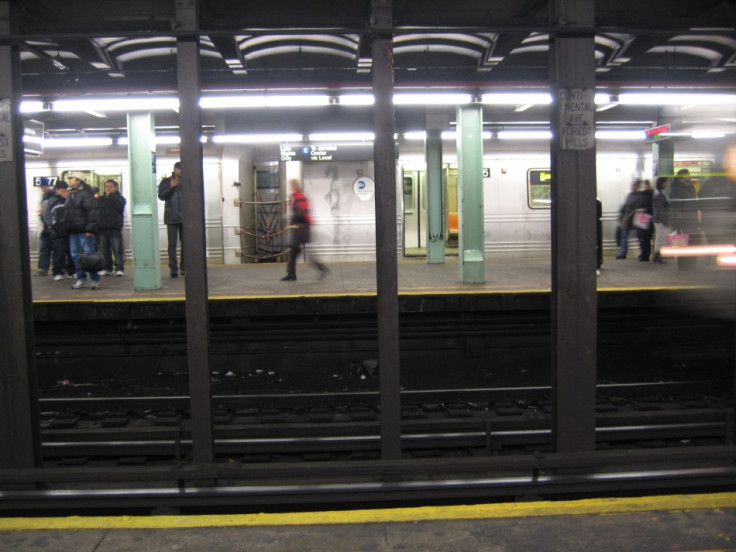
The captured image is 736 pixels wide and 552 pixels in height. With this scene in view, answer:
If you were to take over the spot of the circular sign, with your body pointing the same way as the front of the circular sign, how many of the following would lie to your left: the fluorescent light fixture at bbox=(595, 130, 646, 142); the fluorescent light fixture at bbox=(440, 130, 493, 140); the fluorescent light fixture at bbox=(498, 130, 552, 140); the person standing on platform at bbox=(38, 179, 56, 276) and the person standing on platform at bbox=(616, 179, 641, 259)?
4

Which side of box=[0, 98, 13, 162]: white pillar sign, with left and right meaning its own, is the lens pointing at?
front

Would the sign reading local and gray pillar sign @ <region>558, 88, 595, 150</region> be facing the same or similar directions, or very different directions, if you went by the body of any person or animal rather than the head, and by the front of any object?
same or similar directions

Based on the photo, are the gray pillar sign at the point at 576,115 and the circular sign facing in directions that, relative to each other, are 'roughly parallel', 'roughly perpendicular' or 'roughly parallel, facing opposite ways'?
roughly parallel

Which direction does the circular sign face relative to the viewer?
toward the camera

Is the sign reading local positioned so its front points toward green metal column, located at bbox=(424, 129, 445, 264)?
no

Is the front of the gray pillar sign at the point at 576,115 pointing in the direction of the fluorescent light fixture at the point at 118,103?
no

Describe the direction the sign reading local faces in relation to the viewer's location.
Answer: facing the viewer

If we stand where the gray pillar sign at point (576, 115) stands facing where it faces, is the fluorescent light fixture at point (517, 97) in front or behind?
behind

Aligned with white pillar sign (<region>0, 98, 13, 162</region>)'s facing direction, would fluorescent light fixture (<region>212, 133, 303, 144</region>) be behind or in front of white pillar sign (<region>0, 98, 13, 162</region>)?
behind

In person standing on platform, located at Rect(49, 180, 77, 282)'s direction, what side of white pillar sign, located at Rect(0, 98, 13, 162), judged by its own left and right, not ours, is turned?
back

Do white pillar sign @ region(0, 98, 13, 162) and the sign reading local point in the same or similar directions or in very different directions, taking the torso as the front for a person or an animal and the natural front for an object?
same or similar directions

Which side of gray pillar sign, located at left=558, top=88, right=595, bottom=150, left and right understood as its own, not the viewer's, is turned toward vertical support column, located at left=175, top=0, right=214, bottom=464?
right
